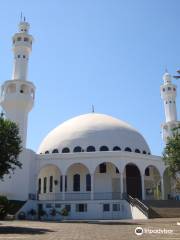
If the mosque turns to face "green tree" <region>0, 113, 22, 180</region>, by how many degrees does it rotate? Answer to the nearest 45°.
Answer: approximately 45° to its right

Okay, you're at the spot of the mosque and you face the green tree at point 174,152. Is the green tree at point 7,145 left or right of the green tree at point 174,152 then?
right

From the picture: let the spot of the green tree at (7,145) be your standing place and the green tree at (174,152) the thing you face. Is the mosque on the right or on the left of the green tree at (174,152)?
left

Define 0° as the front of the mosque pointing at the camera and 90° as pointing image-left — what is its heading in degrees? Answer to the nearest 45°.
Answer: approximately 315°
